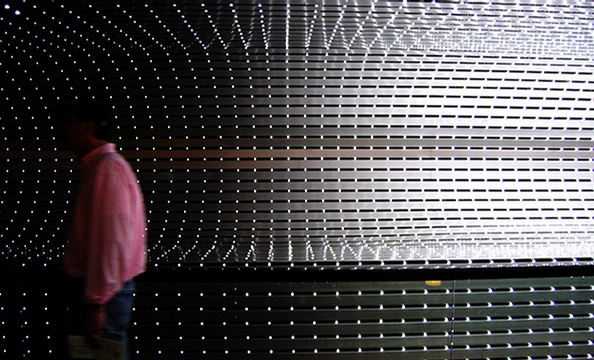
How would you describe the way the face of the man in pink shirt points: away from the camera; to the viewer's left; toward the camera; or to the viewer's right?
to the viewer's left

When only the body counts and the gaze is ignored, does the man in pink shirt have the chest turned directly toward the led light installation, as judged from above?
no

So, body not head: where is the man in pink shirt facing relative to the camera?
to the viewer's left
